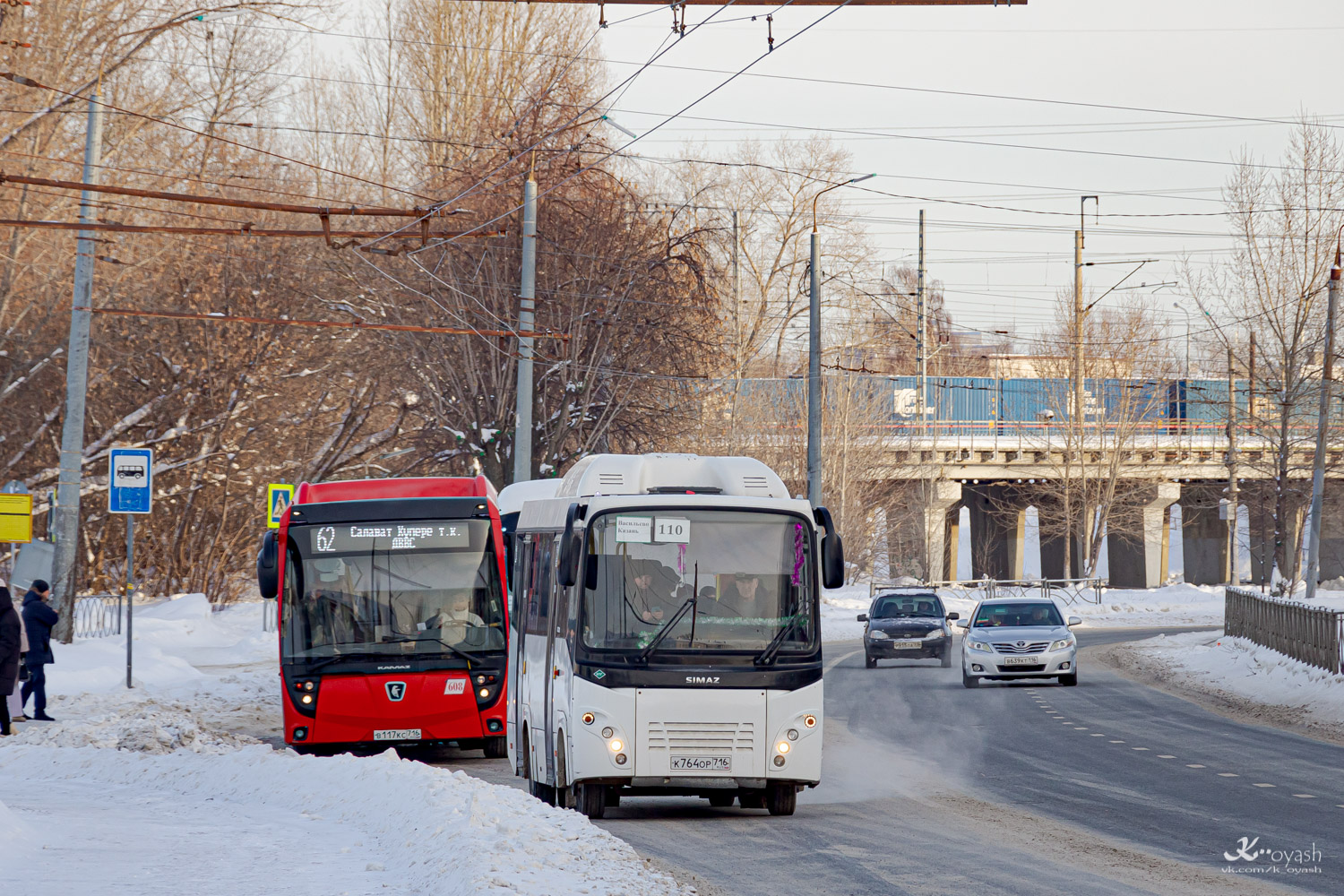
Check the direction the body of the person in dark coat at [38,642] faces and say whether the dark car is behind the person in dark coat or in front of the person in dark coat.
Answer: in front

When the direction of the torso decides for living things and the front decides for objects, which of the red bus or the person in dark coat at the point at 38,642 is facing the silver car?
the person in dark coat

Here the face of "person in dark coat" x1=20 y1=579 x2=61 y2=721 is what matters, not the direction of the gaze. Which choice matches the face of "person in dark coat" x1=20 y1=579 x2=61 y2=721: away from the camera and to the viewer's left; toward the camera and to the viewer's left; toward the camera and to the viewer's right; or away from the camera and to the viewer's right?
away from the camera and to the viewer's right

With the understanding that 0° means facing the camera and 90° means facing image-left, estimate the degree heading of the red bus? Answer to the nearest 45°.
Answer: approximately 0°

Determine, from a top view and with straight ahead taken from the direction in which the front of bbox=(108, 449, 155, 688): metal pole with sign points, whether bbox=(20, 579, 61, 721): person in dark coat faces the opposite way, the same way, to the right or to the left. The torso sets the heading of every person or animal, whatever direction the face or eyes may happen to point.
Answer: to the left

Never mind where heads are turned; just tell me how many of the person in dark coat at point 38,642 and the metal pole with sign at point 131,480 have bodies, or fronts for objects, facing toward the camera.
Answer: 1

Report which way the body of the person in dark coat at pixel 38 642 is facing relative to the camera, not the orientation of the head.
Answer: to the viewer's right

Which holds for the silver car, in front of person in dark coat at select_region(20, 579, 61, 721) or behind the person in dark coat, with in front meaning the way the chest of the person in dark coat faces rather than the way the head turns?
in front

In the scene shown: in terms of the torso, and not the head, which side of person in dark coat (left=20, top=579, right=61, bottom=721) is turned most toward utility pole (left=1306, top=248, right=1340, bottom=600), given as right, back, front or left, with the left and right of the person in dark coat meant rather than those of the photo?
front

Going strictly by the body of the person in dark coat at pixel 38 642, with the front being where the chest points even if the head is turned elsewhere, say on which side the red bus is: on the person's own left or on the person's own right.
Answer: on the person's own right

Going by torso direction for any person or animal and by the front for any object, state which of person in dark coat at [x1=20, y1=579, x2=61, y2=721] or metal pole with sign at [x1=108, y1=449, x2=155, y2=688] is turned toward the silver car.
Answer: the person in dark coat
